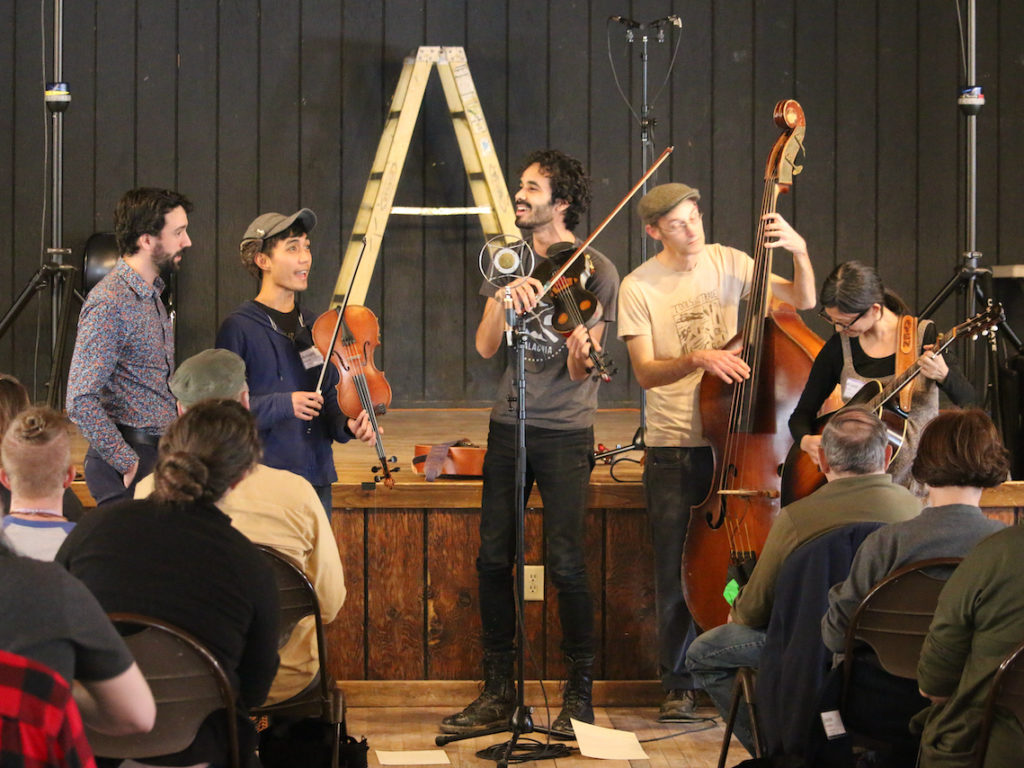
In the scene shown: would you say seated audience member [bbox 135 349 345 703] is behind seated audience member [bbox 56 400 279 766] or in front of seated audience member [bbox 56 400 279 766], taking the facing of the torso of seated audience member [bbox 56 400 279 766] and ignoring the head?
in front

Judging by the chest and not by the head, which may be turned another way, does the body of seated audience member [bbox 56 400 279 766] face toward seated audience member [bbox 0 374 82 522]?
no

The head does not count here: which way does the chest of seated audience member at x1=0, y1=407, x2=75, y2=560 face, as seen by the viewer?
away from the camera

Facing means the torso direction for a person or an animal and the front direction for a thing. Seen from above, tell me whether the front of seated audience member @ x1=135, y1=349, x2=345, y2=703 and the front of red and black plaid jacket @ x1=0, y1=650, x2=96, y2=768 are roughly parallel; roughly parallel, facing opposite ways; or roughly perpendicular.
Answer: roughly parallel

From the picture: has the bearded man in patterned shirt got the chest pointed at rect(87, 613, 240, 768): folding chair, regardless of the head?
no

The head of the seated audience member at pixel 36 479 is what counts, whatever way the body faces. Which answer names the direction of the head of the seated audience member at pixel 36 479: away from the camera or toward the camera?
away from the camera

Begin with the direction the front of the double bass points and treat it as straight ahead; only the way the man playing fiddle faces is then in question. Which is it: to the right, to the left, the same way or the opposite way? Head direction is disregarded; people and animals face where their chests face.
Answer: the same way

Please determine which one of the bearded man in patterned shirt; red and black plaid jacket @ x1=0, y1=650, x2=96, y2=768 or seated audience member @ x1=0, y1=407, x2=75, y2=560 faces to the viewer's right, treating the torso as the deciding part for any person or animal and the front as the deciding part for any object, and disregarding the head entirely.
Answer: the bearded man in patterned shirt

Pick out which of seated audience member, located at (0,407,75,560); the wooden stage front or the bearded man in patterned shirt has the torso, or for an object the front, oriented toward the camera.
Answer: the wooden stage front

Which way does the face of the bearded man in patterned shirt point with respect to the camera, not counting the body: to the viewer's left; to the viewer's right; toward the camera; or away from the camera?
to the viewer's right

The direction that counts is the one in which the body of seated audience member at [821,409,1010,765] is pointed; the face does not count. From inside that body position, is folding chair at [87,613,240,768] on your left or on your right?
on your left

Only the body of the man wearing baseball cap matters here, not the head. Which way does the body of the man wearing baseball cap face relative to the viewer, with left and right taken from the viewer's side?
facing the viewer and to the right of the viewer

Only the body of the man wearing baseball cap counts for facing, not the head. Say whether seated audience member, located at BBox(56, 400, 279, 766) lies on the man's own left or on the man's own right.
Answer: on the man's own right

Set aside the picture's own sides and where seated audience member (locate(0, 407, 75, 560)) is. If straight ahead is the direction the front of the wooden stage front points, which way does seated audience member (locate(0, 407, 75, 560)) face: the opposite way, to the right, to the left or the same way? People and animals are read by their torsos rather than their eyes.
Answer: the opposite way

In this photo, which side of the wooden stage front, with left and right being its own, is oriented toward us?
front

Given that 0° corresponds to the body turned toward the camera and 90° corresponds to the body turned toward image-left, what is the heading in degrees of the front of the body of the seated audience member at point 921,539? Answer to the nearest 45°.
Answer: approximately 180°

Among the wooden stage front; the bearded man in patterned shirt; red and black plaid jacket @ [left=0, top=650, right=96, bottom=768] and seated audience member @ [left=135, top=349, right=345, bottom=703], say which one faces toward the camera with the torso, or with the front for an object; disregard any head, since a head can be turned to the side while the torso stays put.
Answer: the wooden stage front
